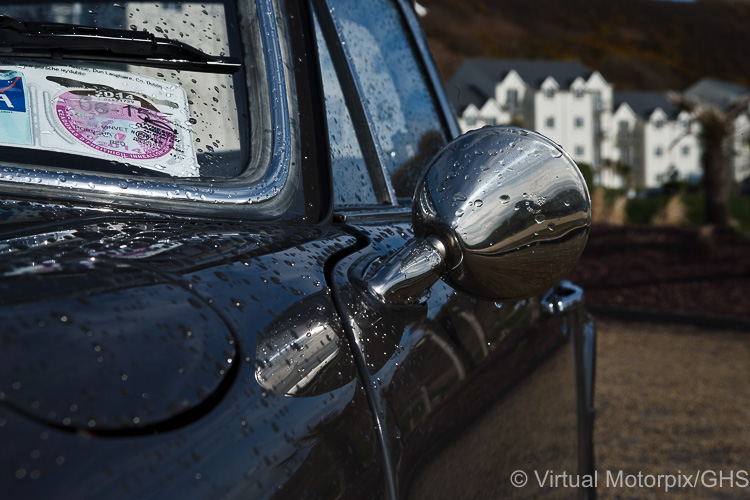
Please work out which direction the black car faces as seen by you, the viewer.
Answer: facing the viewer and to the left of the viewer

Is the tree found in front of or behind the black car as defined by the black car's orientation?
behind
